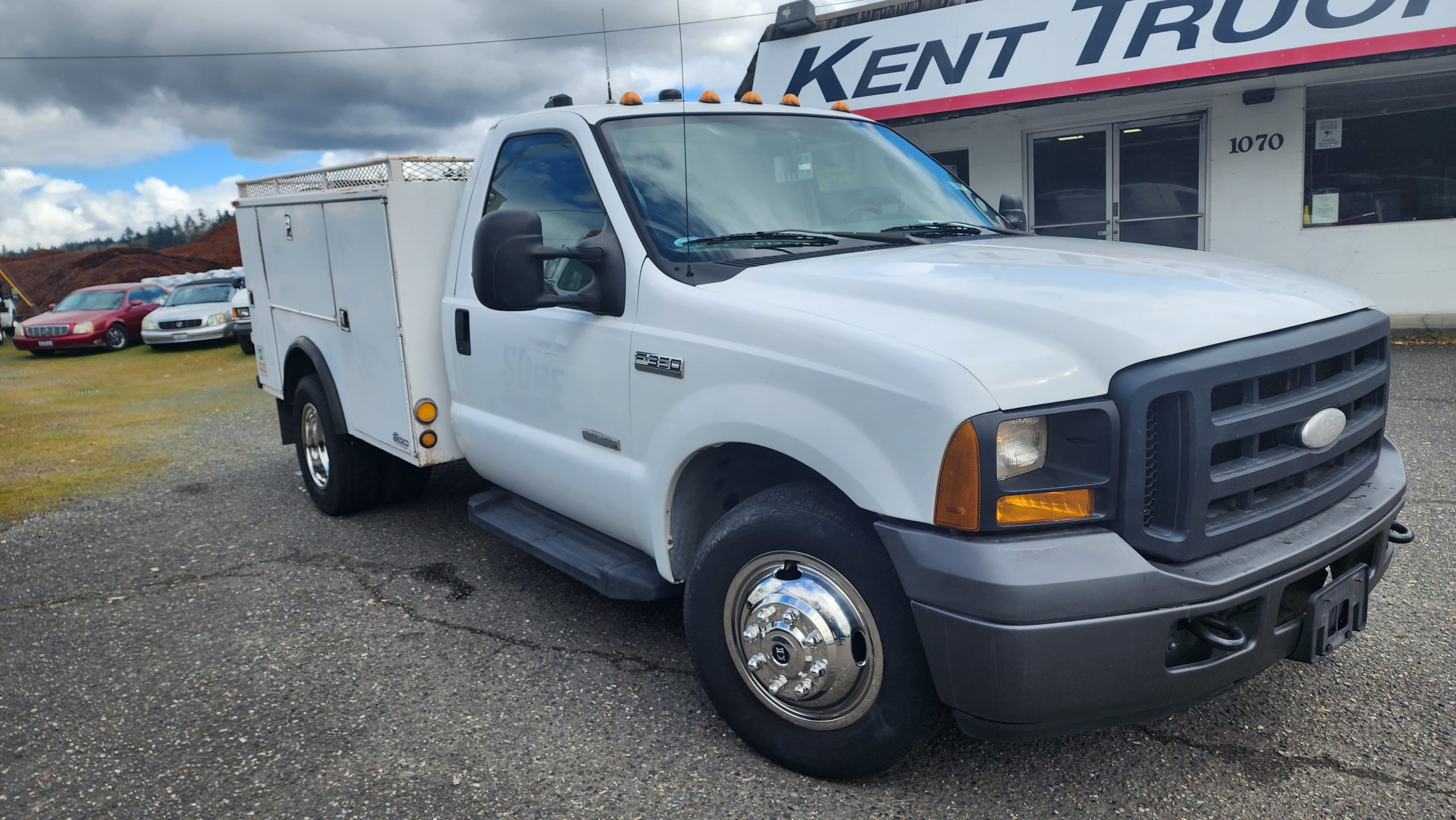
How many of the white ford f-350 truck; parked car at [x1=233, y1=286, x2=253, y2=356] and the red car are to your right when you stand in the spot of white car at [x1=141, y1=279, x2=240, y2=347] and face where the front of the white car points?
1

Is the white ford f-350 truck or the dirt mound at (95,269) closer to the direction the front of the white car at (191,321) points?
the white ford f-350 truck

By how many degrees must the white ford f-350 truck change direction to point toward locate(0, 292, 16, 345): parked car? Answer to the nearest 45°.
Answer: approximately 180°

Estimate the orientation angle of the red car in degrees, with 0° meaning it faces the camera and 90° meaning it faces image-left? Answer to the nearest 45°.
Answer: approximately 45°

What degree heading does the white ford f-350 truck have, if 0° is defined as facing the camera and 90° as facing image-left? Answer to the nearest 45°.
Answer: approximately 315°

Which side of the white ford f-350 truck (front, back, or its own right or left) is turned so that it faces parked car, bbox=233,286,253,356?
back

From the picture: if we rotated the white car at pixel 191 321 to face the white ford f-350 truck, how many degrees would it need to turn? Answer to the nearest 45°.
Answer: approximately 45° to its left

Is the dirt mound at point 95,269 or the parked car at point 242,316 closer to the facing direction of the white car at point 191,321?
the parked car

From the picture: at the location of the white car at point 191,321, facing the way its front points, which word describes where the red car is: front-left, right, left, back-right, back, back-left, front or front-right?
right

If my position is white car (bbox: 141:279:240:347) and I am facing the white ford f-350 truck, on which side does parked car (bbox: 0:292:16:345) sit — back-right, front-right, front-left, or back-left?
back-right

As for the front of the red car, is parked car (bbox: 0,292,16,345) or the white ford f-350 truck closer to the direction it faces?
the white ford f-350 truck

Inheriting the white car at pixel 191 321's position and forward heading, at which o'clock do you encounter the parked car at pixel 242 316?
The parked car is roughly at 10 o'clock from the white car.

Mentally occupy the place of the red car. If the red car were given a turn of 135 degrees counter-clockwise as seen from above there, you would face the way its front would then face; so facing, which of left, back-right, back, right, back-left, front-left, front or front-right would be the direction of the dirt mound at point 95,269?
left

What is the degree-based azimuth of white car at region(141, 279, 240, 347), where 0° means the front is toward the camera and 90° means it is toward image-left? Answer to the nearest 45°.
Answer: approximately 45°
